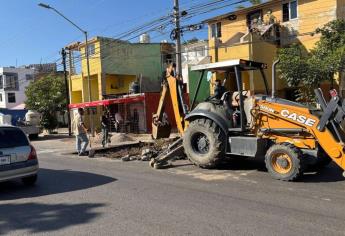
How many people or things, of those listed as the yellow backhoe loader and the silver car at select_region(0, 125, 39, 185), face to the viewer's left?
0

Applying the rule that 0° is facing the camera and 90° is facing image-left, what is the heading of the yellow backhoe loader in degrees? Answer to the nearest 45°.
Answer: approximately 315°

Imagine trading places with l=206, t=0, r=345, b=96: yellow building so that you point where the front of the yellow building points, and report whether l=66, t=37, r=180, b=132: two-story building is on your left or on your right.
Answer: on your right

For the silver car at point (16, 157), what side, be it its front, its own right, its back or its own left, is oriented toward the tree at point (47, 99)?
front

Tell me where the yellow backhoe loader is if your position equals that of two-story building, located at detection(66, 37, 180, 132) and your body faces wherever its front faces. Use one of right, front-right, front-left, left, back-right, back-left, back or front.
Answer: front-left

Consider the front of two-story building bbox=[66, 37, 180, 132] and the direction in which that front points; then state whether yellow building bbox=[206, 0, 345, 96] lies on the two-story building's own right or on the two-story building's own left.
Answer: on the two-story building's own left

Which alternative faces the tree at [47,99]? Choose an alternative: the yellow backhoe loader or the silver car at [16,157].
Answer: the silver car

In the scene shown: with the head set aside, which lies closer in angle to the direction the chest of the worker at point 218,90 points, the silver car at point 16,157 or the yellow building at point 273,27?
the silver car

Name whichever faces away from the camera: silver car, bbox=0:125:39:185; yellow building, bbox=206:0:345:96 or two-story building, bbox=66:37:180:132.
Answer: the silver car

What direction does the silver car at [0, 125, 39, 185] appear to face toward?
away from the camera

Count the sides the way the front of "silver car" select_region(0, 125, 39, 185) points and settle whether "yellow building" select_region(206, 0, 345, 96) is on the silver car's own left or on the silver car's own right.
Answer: on the silver car's own right

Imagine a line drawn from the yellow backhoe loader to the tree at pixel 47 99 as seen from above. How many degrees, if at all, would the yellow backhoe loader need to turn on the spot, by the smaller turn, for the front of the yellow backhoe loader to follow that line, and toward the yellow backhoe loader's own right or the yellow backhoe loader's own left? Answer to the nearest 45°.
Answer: approximately 180°

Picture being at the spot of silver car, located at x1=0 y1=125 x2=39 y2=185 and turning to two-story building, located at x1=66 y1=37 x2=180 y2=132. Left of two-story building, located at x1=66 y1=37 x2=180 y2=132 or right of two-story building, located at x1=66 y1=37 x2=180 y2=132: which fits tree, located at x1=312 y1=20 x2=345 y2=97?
right

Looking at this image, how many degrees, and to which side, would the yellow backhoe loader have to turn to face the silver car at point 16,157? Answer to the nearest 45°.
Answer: approximately 135° to its right

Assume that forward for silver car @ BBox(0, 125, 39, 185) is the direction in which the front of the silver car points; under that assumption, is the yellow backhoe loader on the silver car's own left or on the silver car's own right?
on the silver car's own right

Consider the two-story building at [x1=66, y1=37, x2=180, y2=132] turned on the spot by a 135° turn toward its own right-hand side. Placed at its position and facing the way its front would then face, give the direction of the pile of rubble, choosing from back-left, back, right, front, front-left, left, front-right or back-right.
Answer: back
